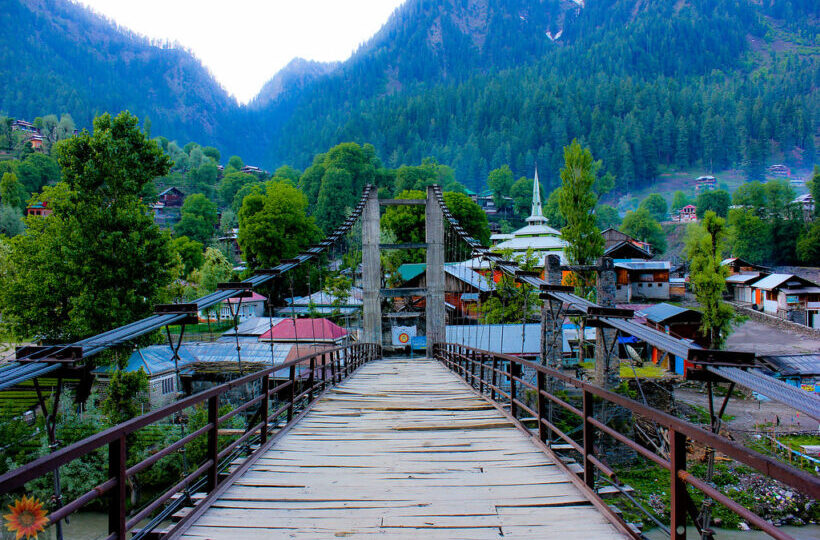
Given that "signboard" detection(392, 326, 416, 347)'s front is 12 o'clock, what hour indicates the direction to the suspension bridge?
The suspension bridge is roughly at 12 o'clock from the signboard.

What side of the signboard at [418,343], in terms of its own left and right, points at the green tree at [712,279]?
left

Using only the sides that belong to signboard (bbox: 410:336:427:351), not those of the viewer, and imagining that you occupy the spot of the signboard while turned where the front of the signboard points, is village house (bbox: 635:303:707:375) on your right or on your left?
on your left

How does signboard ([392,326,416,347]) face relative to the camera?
toward the camera

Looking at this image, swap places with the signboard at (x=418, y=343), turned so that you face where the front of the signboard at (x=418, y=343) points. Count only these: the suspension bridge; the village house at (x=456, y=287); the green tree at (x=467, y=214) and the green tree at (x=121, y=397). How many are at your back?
2

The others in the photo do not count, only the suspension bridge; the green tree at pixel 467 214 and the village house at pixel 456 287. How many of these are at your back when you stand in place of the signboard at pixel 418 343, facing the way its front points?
2

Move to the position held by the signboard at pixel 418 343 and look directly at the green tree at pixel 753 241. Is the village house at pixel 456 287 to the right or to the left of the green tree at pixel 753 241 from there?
left

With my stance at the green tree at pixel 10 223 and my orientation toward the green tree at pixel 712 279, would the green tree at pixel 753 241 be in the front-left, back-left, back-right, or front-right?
front-left

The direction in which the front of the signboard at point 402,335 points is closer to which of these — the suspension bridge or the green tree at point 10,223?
the suspension bridge

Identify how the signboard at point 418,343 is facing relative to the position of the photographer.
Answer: facing the viewer

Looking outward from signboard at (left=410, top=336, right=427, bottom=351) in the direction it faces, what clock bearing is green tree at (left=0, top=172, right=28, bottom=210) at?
The green tree is roughly at 4 o'clock from the signboard.

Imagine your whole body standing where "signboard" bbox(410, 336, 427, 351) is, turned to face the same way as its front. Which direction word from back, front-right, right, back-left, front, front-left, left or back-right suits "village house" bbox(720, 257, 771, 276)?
back-left

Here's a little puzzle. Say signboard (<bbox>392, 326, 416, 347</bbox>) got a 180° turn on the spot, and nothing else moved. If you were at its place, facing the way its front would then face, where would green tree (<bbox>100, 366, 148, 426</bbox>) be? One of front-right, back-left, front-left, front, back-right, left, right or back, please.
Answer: back-left

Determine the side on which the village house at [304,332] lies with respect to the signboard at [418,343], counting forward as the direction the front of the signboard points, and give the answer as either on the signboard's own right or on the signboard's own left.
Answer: on the signboard's own right

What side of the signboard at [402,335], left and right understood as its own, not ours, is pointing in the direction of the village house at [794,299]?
left

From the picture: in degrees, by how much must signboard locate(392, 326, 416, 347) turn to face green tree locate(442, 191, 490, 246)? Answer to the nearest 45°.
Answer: approximately 180°

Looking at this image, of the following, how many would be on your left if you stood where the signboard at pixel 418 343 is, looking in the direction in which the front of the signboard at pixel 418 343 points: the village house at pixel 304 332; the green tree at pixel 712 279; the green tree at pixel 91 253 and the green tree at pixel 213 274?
1
